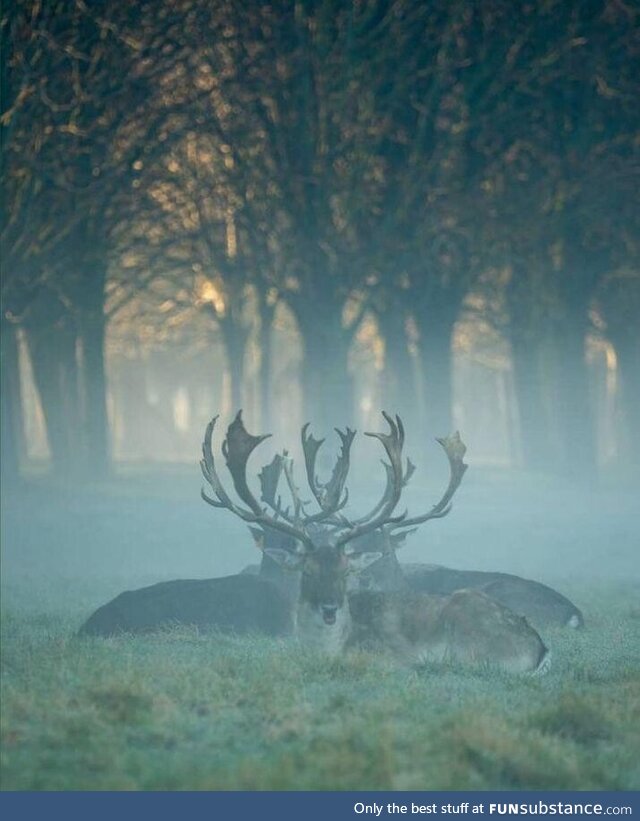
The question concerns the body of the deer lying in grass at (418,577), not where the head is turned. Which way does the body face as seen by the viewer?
to the viewer's left
